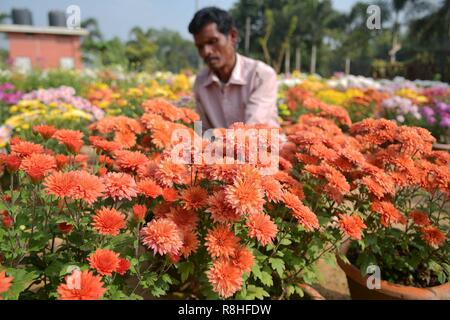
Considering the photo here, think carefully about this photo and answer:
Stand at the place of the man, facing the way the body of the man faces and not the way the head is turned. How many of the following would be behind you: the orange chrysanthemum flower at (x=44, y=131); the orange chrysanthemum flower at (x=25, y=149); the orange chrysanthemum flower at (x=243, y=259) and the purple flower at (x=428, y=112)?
1

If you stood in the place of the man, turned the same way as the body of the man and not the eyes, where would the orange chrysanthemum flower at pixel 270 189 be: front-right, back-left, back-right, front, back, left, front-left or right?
front-left

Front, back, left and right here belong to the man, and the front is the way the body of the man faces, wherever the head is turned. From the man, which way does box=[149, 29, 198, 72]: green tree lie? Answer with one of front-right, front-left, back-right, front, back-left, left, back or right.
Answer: back-right

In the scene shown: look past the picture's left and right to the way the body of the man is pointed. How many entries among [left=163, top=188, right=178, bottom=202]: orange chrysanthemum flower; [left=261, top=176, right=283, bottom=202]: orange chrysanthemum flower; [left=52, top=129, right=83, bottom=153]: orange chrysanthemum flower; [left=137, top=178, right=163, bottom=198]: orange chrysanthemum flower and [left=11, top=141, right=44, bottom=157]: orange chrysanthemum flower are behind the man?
0

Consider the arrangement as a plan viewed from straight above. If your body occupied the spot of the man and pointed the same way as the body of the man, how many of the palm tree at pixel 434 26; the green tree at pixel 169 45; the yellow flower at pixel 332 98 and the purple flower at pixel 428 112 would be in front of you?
0

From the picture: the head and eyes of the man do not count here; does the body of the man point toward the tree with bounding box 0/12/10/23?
no

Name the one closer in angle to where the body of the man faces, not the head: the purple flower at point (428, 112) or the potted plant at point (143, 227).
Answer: the potted plant

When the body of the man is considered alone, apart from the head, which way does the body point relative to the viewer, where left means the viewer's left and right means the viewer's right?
facing the viewer and to the left of the viewer

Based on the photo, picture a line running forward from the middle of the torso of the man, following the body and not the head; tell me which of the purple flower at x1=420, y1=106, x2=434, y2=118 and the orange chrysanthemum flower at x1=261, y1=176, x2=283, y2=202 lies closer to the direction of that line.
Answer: the orange chrysanthemum flower

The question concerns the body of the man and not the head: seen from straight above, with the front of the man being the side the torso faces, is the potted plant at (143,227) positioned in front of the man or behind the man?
in front

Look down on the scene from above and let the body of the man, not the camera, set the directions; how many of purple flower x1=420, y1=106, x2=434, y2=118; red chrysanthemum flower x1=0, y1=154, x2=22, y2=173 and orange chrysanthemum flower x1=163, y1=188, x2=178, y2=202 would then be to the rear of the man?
1

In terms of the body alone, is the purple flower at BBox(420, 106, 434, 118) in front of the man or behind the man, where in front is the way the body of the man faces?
behind

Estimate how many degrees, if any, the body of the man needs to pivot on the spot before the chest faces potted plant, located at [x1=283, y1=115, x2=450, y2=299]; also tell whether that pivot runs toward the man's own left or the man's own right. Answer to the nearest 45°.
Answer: approximately 90° to the man's own left

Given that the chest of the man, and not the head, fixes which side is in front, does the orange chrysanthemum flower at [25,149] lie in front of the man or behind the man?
in front

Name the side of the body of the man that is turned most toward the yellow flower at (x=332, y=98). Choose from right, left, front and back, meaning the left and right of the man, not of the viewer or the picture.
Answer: back
